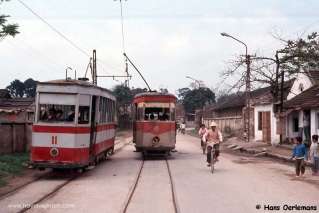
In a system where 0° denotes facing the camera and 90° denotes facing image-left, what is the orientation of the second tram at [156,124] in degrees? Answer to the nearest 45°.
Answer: approximately 0°

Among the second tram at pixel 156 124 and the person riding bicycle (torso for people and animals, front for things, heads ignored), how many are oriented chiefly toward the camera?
2

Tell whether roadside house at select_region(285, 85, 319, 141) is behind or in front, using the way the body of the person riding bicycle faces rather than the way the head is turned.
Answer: behind

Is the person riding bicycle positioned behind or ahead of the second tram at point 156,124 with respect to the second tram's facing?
ahead

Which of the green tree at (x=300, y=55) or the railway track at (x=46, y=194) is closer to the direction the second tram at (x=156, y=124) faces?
the railway track

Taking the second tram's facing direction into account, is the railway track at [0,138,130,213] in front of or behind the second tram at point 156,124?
in front

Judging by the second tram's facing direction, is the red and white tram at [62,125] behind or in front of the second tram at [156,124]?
in front
